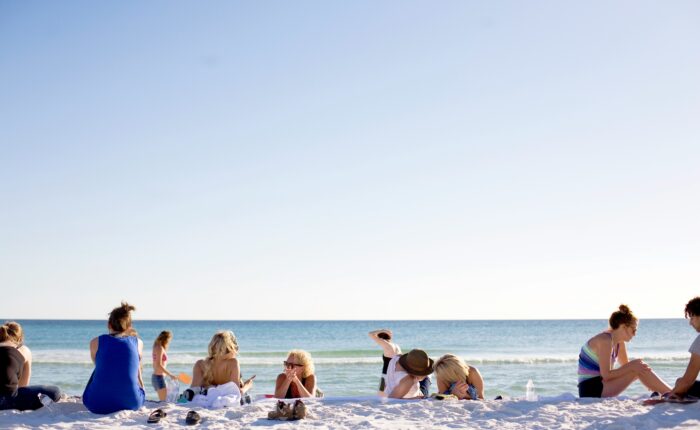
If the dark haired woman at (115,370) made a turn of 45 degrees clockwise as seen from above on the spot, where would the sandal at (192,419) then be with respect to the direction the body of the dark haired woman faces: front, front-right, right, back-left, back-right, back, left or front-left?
right

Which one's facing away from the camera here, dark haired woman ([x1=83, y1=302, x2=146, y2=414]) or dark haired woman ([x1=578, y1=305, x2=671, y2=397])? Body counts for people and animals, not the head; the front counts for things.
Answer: dark haired woman ([x1=83, y1=302, x2=146, y2=414])

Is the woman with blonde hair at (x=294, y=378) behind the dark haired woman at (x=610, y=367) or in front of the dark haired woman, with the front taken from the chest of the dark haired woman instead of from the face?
behind

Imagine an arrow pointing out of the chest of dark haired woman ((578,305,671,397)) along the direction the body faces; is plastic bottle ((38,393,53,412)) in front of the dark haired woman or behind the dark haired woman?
behind

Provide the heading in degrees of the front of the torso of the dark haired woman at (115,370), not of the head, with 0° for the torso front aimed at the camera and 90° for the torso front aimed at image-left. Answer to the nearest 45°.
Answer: approximately 180°

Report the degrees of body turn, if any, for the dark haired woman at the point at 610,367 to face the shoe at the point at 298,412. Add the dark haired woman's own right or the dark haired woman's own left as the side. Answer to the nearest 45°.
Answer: approximately 135° to the dark haired woman's own right

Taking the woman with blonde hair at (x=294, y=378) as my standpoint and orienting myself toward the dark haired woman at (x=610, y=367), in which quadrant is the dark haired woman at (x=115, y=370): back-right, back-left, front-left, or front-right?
back-right

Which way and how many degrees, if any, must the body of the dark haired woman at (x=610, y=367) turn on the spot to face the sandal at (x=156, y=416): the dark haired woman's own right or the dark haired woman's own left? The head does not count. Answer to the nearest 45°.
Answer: approximately 135° to the dark haired woman's own right

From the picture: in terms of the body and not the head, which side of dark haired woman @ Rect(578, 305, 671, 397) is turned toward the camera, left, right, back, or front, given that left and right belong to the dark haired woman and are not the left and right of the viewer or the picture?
right

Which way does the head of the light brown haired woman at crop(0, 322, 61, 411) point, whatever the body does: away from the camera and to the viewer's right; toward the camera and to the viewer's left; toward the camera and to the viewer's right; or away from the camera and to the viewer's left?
away from the camera and to the viewer's right

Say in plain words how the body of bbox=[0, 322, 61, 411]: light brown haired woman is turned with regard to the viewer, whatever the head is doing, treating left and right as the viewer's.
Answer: facing away from the viewer and to the right of the viewer

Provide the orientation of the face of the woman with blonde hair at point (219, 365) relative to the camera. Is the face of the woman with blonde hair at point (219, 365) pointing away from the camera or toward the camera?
away from the camera
